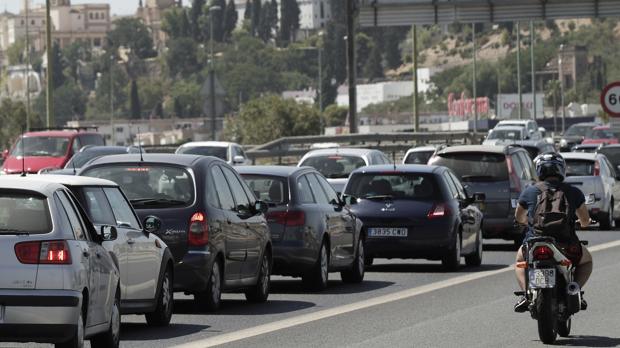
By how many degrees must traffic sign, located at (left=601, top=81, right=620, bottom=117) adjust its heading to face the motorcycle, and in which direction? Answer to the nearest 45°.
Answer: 0° — it already faces it

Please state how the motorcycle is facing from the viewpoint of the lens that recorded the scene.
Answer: facing away from the viewer

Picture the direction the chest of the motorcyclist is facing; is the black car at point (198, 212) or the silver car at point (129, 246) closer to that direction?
the black car

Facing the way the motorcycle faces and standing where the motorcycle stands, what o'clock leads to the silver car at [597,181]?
The silver car is roughly at 12 o'clock from the motorcycle.

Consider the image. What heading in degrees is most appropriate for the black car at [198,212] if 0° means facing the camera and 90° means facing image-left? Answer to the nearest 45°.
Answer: approximately 225°

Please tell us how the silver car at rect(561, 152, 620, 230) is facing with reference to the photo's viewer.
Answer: facing away from the viewer

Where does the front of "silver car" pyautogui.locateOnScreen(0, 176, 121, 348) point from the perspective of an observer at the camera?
facing away from the viewer

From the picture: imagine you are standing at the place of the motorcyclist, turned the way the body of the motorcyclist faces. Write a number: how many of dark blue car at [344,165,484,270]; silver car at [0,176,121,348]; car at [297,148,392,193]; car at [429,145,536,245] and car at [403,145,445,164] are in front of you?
4

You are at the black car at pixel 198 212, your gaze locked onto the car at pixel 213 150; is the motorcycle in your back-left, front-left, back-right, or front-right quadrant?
back-right

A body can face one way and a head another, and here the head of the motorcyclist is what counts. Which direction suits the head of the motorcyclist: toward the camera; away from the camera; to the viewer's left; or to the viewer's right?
away from the camera

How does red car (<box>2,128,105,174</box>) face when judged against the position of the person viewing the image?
facing the viewer and to the left of the viewer

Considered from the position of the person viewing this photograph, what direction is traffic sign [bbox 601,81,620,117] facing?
facing the viewer

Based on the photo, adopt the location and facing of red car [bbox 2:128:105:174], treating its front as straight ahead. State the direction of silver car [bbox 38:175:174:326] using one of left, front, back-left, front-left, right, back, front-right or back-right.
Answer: front-left

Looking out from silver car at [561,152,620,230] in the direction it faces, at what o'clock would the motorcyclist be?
The motorcyclist is roughly at 6 o'clock from the silver car.

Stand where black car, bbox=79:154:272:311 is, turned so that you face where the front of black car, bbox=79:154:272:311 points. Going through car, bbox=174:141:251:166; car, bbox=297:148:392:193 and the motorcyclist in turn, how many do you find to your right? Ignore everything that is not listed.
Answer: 1

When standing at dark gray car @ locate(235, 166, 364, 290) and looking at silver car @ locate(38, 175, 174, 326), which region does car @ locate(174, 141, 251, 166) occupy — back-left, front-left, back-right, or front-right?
back-right

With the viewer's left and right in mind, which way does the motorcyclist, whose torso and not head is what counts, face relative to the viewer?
facing away from the viewer

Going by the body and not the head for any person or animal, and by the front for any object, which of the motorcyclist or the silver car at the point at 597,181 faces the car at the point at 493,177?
the motorcyclist
